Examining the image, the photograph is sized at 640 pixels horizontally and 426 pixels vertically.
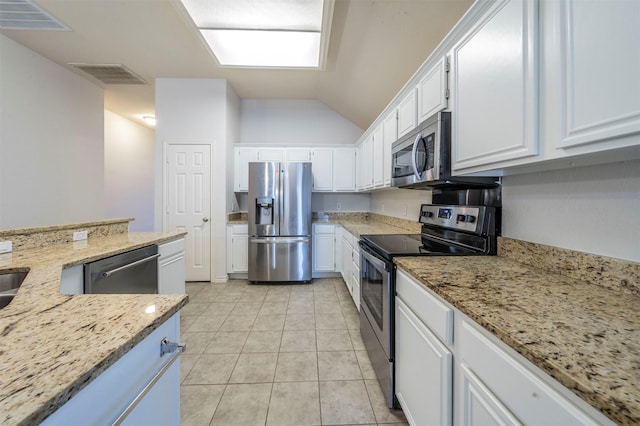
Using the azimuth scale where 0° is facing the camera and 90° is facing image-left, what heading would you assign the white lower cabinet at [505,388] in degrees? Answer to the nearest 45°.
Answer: approximately 45°

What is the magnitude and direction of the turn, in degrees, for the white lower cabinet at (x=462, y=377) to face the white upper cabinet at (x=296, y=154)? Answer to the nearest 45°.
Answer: approximately 90° to its right

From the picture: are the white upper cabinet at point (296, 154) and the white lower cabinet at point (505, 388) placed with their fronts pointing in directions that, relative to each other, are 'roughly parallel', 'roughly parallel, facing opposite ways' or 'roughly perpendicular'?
roughly perpendicular

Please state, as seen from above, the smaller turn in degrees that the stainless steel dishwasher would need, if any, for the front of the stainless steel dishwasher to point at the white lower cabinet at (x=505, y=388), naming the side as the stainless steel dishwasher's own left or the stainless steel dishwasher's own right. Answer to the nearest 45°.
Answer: approximately 45° to the stainless steel dishwasher's own right

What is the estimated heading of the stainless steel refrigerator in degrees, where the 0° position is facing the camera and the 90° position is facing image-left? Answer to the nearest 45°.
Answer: approximately 0°

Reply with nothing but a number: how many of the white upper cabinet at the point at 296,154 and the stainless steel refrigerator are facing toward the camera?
2

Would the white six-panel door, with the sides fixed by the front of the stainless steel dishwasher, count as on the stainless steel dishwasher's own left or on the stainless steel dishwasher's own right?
on the stainless steel dishwasher's own left
